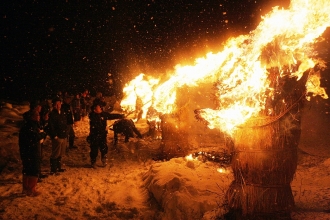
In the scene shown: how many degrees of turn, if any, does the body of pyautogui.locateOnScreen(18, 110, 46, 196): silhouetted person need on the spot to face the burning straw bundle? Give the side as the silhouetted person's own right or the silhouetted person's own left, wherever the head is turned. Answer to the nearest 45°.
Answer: approximately 45° to the silhouetted person's own right

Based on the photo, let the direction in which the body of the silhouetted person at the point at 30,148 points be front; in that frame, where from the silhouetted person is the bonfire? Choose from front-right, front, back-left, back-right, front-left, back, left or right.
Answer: front-right

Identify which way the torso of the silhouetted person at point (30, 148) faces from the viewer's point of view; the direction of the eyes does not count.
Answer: to the viewer's right

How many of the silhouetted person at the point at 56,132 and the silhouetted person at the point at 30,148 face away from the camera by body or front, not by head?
0

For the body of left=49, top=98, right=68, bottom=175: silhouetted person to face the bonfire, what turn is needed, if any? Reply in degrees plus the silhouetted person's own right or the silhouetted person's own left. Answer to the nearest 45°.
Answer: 0° — they already face it

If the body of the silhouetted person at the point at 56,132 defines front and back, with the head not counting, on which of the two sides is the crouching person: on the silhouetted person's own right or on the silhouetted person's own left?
on the silhouetted person's own left

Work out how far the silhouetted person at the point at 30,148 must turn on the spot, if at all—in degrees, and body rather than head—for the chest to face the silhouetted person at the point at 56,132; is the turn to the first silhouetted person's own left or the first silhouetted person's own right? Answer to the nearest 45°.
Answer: approximately 45° to the first silhouetted person's own left

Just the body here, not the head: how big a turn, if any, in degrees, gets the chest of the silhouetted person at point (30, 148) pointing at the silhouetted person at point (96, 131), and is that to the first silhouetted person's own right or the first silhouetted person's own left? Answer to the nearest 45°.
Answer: approximately 45° to the first silhouetted person's own left
